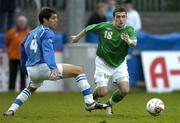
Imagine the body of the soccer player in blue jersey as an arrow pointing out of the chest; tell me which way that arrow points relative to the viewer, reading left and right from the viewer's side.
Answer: facing away from the viewer and to the right of the viewer

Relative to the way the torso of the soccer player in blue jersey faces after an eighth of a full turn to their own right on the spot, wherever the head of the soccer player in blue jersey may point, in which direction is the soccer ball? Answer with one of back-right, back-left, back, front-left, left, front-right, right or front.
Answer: front
